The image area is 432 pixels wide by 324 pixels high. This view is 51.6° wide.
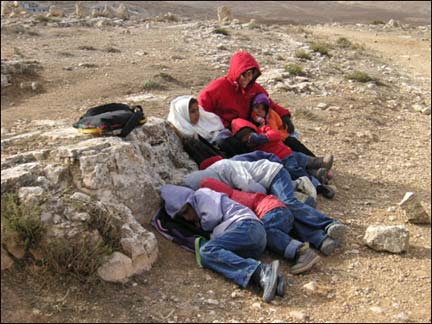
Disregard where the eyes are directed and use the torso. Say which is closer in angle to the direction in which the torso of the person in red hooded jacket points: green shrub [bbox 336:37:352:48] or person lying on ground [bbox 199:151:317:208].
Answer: the person lying on ground

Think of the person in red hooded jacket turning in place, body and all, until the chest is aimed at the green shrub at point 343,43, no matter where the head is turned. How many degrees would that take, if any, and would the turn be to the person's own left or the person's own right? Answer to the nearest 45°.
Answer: approximately 135° to the person's own left

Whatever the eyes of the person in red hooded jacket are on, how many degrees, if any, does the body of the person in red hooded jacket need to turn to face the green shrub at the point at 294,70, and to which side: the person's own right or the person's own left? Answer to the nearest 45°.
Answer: approximately 135° to the person's own left

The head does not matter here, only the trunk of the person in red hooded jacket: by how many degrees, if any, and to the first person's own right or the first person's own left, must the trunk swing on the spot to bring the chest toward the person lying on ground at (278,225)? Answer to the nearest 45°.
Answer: approximately 45° to the first person's own right

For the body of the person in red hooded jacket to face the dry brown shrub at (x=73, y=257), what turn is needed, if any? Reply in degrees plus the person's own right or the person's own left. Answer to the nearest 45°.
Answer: approximately 45° to the person's own right

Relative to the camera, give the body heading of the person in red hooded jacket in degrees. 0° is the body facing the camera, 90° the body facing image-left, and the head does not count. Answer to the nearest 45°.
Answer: approximately 315°

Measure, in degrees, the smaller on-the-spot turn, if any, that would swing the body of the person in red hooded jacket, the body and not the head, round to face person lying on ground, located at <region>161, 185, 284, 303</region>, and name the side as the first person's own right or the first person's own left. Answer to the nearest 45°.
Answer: approximately 45° to the first person's own right

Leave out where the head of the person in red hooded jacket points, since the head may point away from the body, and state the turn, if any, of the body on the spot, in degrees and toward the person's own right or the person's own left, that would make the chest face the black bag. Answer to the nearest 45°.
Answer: approximately 90° to the person's own right

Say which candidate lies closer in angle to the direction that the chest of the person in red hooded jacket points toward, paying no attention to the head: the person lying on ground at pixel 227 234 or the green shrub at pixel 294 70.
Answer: the person lying on ground

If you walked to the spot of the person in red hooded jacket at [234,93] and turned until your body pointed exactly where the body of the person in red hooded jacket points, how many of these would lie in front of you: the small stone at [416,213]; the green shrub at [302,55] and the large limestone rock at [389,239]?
2

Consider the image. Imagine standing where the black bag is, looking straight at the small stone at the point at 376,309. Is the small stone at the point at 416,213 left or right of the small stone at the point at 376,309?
left

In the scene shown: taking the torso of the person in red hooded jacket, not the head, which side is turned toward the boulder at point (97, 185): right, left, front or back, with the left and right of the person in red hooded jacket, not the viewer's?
right

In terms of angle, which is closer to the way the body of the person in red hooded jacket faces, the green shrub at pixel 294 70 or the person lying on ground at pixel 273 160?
the person lying on ground
